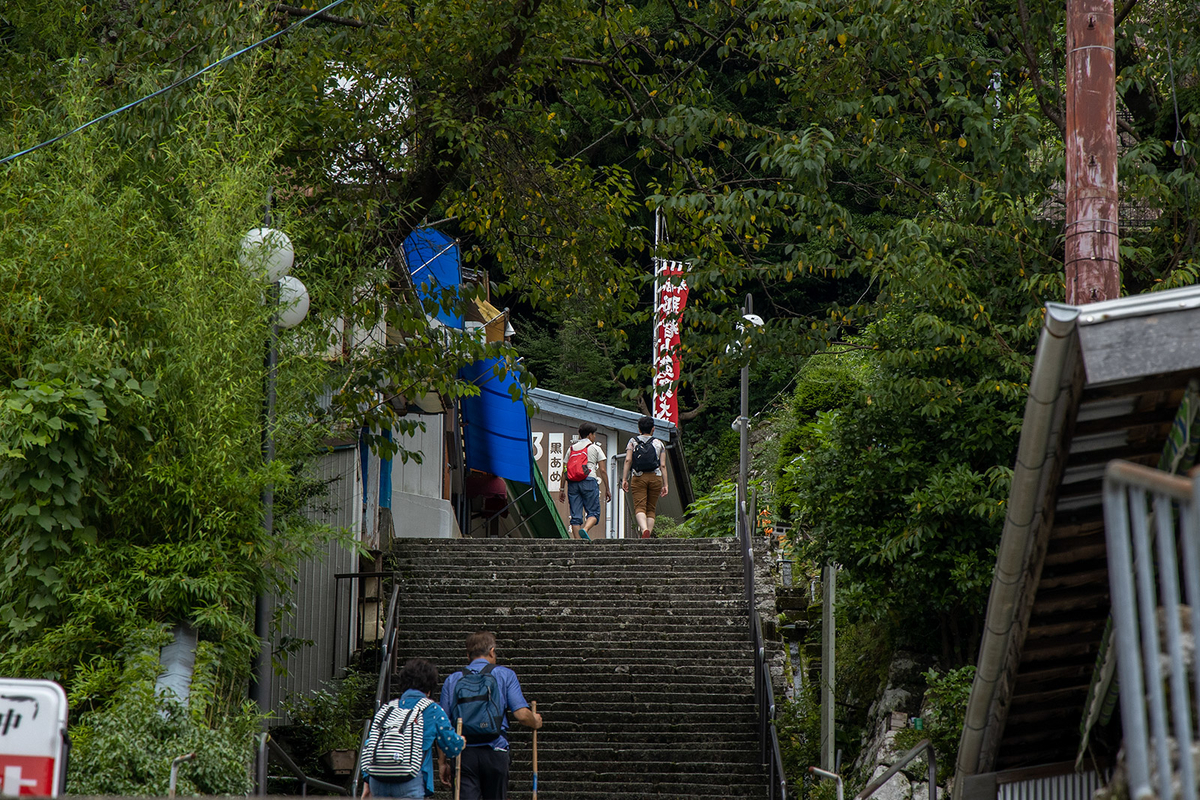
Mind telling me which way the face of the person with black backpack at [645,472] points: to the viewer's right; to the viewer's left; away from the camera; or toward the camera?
away from the camera

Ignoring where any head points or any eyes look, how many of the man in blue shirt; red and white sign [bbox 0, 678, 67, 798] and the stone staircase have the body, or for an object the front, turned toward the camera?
2

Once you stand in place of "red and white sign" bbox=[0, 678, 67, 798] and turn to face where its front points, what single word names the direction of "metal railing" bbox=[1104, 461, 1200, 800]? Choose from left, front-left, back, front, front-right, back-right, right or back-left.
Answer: front-left

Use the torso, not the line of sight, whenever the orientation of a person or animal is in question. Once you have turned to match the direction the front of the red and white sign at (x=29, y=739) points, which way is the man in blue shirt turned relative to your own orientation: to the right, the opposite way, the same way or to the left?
the opposite way

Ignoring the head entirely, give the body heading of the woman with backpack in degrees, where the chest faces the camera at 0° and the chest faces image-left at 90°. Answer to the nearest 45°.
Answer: approximately 225°

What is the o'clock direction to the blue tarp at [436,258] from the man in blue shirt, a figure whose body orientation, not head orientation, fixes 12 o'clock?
The blue tarp is roughly at 12 o'clock from the man in blue shirt.

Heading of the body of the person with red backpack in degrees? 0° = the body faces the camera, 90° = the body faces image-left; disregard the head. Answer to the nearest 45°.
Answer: approximately 225°

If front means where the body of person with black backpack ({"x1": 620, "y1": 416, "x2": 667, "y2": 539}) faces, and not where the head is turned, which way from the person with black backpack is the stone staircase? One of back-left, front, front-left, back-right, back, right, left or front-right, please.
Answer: back

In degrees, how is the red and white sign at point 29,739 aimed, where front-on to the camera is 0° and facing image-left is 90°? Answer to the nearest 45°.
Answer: approximately 0°

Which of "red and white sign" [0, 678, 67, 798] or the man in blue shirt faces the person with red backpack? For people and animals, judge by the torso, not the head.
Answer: the man in blue shirt

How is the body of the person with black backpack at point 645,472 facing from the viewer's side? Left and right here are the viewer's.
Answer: facing away from the viewer

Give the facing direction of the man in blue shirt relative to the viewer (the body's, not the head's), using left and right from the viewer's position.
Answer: facing away from the viewer

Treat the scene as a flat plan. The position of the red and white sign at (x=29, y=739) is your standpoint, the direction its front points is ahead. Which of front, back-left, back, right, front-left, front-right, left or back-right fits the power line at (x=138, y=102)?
back
